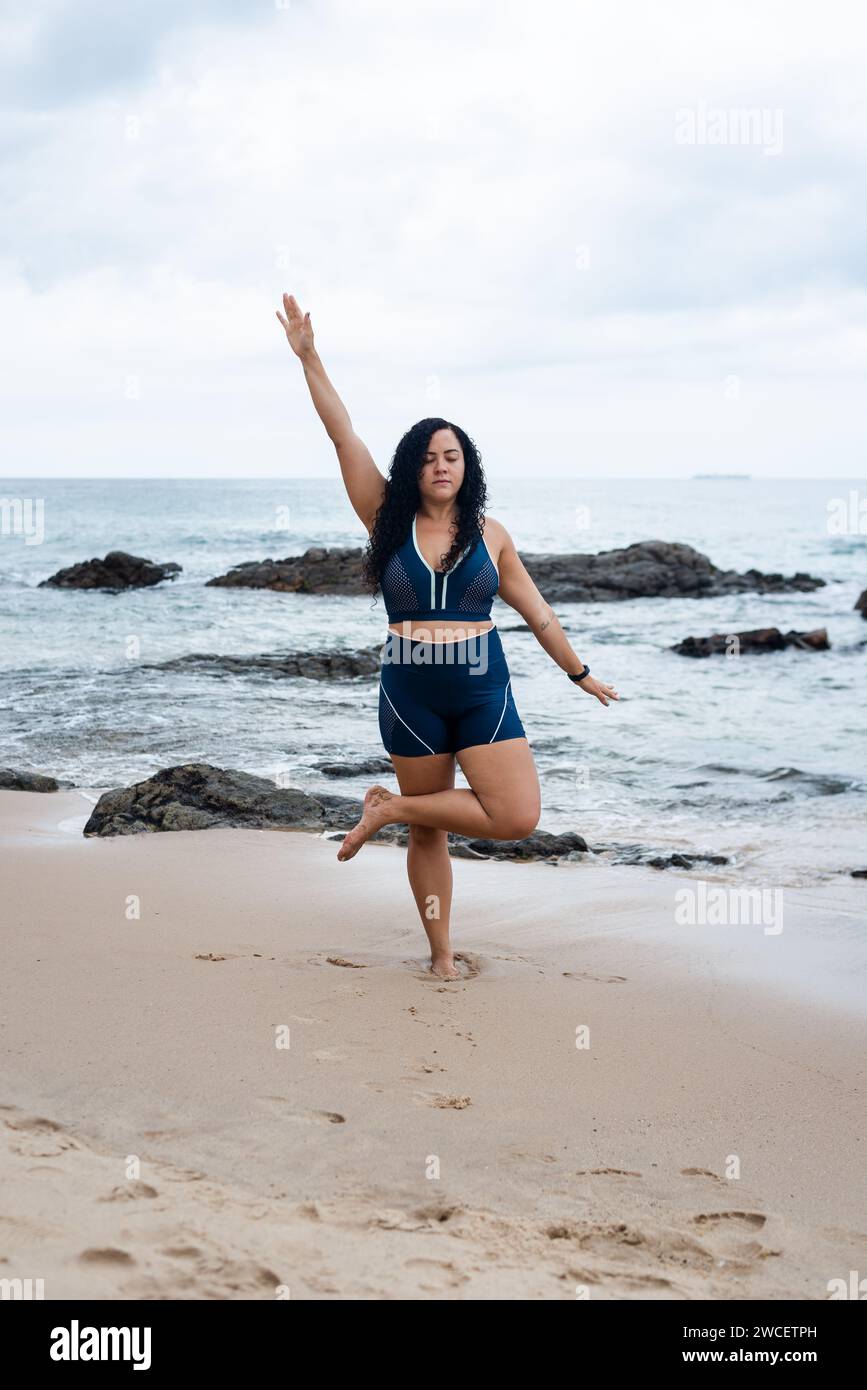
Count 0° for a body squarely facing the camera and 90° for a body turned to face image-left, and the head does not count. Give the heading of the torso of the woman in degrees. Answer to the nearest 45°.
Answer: approximately 0°

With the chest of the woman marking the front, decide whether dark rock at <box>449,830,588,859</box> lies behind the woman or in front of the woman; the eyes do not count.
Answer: behind

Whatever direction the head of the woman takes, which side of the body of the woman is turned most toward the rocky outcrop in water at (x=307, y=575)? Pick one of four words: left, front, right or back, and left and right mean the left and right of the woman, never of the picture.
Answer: back

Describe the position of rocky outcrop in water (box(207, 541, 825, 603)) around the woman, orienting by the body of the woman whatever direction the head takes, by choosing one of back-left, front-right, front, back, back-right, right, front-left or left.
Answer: back

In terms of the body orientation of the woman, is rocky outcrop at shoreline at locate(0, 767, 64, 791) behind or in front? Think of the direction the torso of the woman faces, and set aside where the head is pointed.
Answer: behind

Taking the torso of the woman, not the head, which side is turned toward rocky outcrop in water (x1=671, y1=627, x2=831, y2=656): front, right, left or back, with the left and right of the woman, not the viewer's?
back

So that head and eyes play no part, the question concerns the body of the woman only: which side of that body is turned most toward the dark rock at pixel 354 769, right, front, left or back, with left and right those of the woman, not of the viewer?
back

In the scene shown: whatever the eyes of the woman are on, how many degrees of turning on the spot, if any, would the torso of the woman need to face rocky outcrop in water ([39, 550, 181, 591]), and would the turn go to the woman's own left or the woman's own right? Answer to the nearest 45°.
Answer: approximately 180°
